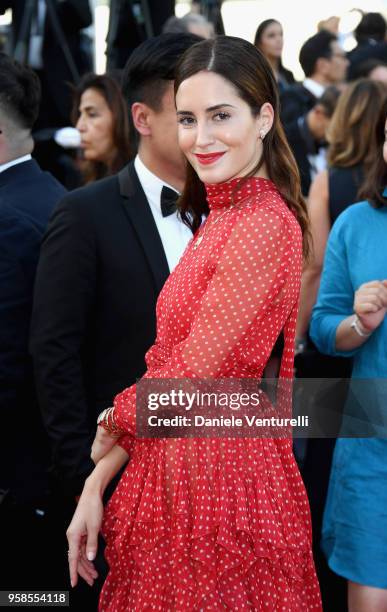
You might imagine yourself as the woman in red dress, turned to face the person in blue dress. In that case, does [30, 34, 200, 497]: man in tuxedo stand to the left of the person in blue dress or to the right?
left

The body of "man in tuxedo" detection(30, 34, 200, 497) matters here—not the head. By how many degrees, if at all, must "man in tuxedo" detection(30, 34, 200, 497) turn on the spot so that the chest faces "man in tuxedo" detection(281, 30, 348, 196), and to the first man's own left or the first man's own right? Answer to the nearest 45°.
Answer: approximately 135° to the first man's own left

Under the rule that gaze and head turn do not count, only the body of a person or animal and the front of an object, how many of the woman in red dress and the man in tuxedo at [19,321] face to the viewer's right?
0

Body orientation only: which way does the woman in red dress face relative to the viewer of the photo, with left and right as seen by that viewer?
facing the viewer and to the left of the viewer

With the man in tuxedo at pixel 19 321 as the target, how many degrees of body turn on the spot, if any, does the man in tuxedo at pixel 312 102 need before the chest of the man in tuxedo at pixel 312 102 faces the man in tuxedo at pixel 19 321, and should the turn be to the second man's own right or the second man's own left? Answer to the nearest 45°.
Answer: approximately 90° to the second man's own right

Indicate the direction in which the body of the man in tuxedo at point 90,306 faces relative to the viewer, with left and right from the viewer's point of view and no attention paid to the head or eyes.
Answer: facing the viewer and to the right of the viewer
